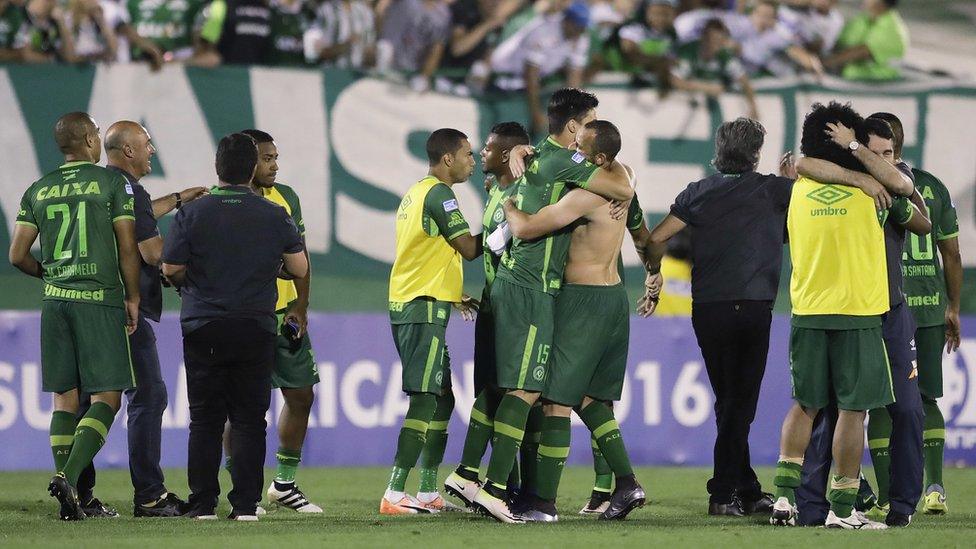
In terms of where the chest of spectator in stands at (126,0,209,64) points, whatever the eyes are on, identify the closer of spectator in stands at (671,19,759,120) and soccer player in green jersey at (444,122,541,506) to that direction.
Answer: the soccer player in green jersey

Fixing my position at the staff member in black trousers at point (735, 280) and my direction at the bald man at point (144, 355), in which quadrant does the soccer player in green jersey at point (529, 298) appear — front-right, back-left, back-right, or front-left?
front-left

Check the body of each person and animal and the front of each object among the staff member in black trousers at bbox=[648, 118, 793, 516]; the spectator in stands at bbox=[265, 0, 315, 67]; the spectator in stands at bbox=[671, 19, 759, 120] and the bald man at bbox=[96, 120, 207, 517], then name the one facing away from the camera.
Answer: the staff member in black trousers

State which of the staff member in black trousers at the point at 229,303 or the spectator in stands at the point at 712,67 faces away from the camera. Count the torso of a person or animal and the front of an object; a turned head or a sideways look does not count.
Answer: the staff member in black trousers

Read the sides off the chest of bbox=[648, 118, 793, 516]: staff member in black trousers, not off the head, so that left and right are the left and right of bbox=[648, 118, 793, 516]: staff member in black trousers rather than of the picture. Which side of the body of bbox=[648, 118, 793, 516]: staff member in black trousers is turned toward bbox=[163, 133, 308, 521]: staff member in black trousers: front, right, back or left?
left

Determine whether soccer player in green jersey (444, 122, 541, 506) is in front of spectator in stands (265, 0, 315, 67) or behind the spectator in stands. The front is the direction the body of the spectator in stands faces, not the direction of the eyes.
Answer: in front

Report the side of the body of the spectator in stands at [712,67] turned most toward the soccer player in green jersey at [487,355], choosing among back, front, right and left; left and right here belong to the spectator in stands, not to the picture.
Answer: front

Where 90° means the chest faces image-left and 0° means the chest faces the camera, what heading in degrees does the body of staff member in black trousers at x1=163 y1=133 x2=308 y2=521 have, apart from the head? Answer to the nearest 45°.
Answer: approximately 180°

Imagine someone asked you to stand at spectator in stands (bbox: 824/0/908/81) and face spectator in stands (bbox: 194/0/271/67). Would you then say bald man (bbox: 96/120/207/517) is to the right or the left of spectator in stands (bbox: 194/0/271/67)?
left

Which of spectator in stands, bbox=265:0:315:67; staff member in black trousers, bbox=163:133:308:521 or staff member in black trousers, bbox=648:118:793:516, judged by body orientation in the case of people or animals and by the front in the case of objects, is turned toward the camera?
the spectator in stands

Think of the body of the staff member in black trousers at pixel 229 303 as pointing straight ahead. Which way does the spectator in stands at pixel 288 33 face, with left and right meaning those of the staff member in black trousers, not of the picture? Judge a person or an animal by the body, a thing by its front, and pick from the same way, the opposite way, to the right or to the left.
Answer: the opposite way

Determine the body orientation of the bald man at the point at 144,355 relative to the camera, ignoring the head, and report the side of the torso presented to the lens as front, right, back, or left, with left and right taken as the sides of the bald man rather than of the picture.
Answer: right

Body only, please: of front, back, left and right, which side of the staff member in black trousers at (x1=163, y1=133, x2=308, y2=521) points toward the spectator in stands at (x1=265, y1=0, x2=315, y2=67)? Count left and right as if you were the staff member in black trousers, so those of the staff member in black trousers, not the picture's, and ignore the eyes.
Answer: front

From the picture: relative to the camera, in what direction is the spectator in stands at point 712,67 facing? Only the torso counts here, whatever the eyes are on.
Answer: toward the camera

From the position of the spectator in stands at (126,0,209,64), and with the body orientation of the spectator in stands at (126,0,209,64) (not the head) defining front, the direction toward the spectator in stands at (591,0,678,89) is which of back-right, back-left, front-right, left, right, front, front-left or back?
left

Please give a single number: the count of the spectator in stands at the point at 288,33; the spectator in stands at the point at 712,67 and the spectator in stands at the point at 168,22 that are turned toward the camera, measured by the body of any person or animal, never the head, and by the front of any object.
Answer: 3
